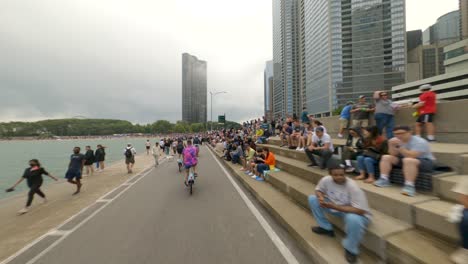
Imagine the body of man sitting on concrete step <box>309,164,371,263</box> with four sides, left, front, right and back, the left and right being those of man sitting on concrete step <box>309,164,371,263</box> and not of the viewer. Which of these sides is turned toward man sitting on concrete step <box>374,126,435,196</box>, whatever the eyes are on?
back

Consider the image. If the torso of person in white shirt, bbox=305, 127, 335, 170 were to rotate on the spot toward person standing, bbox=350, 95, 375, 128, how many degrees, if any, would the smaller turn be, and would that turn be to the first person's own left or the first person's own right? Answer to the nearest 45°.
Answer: approximately 180°

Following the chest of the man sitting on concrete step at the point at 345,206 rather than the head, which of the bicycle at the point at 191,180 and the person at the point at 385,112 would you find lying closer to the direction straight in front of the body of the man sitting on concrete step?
the bicycle

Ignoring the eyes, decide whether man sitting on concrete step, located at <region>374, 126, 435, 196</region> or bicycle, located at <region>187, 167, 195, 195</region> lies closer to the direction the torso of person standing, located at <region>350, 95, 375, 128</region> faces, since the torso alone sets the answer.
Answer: the man sitting on concrete step

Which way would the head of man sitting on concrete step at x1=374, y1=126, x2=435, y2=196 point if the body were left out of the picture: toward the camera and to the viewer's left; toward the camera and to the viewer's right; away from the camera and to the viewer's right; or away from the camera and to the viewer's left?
toward the camera and to the viewer's left

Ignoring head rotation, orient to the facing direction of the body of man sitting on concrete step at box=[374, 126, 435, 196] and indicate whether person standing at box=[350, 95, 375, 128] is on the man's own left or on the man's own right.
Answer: on the man's own right

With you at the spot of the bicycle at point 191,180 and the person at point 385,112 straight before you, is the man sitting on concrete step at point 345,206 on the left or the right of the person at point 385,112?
right

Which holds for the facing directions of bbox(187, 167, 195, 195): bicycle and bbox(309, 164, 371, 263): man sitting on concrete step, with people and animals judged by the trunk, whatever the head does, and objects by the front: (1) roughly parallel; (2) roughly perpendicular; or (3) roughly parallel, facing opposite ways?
roughly perpendicular
